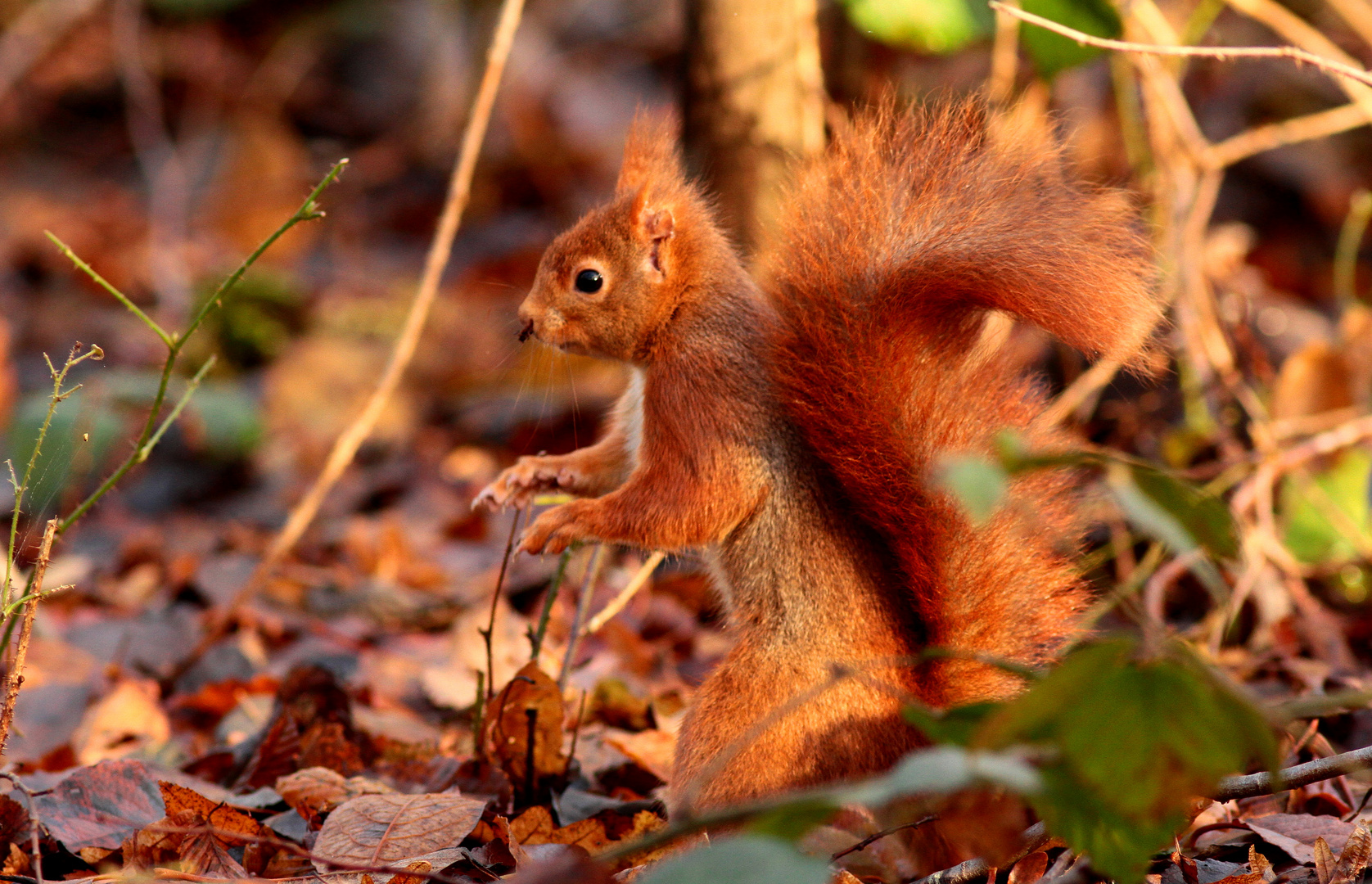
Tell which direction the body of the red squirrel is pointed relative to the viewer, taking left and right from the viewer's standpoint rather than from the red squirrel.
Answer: facing to the left of the viewer

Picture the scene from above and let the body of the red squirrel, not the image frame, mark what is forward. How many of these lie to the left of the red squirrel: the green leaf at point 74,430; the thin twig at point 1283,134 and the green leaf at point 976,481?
1

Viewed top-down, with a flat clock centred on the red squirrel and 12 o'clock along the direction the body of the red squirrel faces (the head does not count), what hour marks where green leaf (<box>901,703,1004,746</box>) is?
The green leaf is roughly at 9 o'clock from the red squirrel.

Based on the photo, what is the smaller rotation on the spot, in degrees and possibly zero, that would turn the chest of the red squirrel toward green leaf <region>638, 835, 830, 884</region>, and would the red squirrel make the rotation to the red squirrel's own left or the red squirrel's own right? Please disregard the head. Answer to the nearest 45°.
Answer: approximately 90° to the red squirrel's own left

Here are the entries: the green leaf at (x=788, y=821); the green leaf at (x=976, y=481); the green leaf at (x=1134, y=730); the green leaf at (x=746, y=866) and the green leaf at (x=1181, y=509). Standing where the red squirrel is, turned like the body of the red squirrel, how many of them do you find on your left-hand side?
5

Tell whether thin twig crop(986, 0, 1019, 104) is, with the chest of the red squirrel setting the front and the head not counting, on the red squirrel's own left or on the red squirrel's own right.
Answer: on the red squirrel's own right

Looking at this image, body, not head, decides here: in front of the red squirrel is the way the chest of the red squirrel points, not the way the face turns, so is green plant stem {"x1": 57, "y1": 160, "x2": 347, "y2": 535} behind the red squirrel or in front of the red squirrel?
in front

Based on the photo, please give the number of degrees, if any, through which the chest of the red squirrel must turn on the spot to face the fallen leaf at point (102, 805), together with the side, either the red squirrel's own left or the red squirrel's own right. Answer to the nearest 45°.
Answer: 0° — it already faces it

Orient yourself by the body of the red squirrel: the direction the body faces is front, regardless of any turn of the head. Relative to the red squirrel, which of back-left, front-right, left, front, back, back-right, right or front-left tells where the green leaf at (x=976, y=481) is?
left
